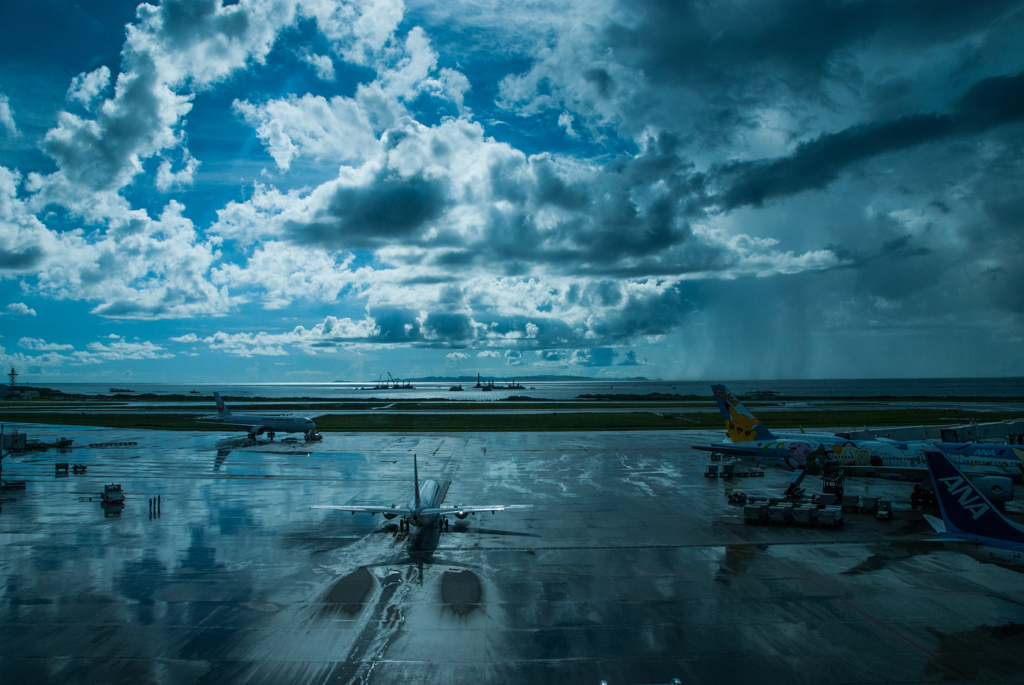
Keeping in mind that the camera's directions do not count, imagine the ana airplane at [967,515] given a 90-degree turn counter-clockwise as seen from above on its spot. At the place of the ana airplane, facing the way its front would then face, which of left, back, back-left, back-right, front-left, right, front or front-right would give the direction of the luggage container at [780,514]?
front-left

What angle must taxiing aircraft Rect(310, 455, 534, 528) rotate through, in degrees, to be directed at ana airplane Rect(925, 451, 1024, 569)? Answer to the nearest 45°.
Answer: approximately 135° to its right

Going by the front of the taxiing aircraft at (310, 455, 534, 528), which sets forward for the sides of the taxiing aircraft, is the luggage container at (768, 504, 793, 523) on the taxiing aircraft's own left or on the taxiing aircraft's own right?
on the taxiing aircraft's own right

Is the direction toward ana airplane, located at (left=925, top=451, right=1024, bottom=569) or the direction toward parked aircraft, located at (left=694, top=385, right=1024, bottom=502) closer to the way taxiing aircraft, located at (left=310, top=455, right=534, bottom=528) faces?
the parked aircraft

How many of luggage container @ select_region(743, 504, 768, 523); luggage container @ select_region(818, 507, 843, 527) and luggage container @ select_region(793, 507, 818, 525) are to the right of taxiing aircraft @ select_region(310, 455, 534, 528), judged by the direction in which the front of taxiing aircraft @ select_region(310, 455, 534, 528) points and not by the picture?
3

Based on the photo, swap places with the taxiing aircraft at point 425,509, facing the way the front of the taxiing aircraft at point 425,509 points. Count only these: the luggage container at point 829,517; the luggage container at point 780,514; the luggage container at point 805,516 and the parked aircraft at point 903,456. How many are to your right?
4

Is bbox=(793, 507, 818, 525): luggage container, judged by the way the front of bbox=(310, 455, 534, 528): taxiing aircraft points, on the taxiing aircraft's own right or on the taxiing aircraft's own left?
on the taxiing aircraft's own right

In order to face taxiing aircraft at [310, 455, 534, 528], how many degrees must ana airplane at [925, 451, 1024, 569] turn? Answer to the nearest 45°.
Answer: approximately 180°

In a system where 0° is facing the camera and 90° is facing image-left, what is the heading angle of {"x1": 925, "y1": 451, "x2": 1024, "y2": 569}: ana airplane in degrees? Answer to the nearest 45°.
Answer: approximately 270°

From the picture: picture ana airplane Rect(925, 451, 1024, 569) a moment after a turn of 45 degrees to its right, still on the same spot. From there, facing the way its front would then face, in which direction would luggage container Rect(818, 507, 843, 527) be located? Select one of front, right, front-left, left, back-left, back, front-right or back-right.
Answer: back

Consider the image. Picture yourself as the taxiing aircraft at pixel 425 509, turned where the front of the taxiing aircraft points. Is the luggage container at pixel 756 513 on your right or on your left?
on your right

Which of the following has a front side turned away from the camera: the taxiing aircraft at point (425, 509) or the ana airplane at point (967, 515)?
the taxiing aircraft

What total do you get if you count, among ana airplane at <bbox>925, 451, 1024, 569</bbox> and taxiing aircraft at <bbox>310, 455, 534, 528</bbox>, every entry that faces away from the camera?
1

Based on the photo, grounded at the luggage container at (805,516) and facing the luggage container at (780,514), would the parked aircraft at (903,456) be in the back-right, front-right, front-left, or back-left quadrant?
back-right

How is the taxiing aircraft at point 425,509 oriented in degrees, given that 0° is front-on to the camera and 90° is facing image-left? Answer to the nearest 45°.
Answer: approximately 180°
